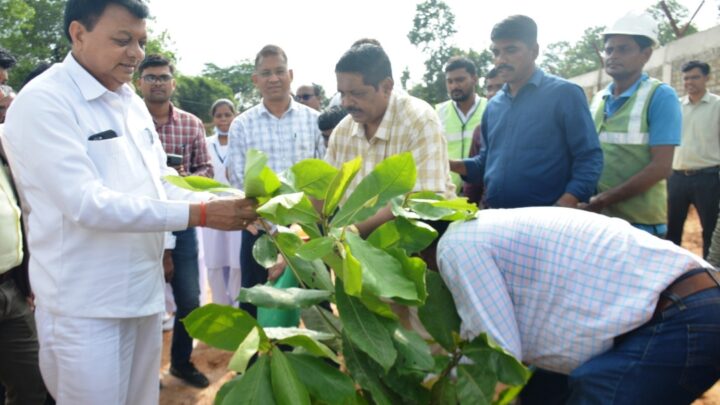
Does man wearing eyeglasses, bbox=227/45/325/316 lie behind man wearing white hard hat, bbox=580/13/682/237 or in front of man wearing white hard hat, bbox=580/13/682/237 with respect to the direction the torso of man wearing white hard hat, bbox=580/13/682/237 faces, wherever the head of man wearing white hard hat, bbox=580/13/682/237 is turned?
in front

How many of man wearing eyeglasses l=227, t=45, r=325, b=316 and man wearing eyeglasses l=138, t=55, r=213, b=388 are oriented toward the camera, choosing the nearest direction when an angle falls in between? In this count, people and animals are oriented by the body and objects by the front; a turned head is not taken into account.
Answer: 2

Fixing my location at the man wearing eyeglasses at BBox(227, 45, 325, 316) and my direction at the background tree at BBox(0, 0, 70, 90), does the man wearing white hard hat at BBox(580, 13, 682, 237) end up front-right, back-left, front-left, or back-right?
back-right

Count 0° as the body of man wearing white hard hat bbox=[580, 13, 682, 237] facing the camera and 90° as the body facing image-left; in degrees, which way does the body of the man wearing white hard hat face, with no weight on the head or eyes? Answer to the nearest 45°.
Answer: approximately 45°

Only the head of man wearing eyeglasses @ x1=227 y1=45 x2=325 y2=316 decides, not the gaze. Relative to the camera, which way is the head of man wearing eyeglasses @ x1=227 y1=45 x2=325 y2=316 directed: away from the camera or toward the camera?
toward the camera

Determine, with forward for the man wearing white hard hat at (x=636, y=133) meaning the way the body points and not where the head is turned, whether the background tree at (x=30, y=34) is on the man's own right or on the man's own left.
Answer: on the man's own right

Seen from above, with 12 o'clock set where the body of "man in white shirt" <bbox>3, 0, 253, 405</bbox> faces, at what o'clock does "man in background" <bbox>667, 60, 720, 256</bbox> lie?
The man in background is roughly at 10 o'clock from the man in white shirt.

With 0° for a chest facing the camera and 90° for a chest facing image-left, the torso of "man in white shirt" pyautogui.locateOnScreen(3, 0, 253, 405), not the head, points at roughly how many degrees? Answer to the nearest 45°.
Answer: approximately 315°

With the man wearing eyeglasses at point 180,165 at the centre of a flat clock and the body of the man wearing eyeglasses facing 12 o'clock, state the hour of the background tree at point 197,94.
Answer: The background tree is roughly at 6 o'clock from the man wearing eyeglasses.

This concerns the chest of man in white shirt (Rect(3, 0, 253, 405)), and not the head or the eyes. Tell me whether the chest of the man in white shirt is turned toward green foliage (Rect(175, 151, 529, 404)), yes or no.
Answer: yes

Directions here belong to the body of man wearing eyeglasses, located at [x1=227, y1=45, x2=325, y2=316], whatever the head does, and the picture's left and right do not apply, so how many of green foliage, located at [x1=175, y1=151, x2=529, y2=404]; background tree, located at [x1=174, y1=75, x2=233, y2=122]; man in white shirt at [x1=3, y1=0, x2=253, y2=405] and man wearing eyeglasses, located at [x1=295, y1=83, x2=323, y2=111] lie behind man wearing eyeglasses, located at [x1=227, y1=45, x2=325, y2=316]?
2

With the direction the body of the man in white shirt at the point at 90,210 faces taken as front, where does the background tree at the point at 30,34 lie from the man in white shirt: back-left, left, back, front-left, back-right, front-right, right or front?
back-left

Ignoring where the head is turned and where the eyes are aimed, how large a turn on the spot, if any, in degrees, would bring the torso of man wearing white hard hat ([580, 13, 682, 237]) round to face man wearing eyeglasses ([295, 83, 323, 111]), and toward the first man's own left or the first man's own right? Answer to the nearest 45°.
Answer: approximately 90° to the first man's own right

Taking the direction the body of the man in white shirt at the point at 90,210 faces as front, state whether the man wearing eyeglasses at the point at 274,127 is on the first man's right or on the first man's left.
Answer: on the first man's left

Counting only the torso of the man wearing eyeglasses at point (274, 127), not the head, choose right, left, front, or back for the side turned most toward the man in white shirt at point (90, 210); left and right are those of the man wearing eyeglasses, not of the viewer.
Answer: front

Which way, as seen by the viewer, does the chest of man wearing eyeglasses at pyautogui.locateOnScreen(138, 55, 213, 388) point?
toward the camera

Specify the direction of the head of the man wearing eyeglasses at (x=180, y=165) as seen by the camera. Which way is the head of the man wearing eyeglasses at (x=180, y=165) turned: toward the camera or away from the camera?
toward the camera

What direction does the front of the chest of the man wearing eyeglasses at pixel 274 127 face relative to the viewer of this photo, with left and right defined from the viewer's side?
facing the viewer

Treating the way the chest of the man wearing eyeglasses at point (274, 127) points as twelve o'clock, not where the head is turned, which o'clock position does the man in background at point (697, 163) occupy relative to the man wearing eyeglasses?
The man in background is roughly at 9 o'clock from the man wearing eyeglasses.
